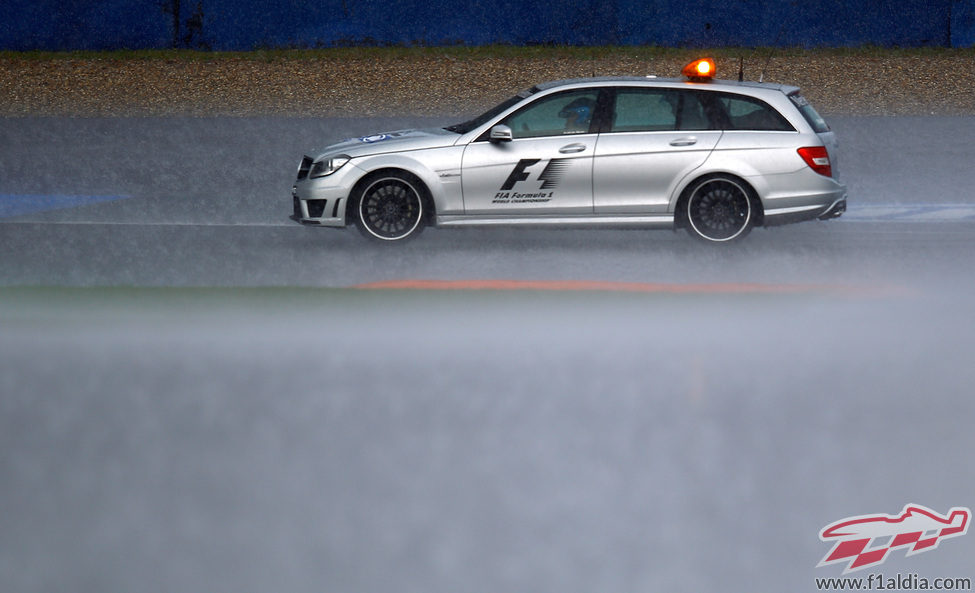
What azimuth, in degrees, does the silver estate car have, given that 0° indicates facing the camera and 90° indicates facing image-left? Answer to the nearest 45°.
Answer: approximately 90°
